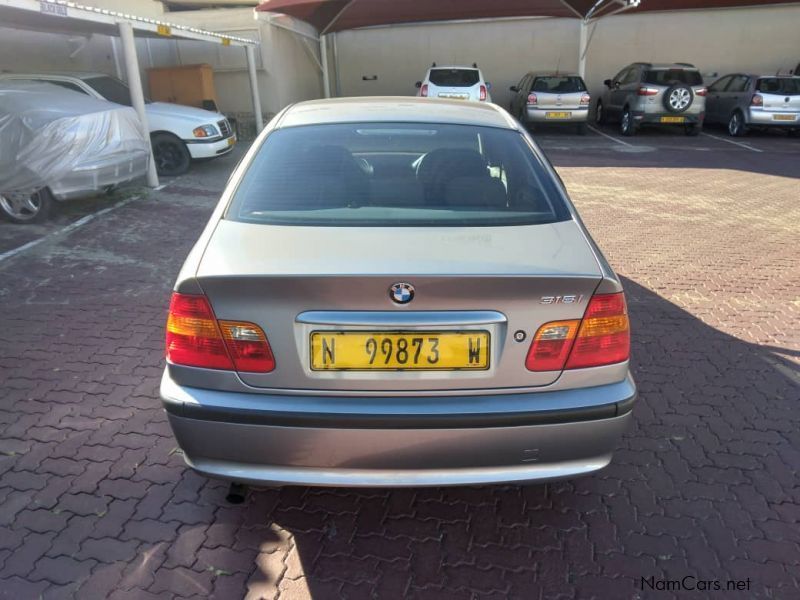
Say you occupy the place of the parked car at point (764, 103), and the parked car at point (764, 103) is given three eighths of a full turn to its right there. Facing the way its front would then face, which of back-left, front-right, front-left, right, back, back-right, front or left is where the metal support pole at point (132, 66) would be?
back-right

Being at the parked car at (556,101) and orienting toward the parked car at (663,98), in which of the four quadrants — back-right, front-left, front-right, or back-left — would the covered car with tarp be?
back-right

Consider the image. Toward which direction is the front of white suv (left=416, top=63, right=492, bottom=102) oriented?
away from the camera

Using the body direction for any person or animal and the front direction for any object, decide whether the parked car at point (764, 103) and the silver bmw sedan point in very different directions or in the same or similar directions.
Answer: same or similar directions

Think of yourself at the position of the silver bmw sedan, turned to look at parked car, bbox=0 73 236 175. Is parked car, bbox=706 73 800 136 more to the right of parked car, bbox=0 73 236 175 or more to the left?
right

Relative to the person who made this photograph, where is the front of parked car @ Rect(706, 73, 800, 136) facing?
facing away from the viewer and to the left of the viewer

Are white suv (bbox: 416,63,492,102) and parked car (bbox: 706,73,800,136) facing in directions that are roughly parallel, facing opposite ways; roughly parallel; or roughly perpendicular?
roughly parallel

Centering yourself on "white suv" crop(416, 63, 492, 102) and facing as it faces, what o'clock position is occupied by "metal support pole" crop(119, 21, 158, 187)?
The metal support pole is roughly at 7 o'clock from the white suv.

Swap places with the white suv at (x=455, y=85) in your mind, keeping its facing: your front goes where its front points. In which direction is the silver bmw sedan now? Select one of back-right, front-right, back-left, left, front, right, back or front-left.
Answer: back

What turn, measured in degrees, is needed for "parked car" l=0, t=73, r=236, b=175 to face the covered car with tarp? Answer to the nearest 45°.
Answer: approximately 90° to its right

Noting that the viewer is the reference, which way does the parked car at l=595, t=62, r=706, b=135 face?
facing away from the viewer and to the left of the viewer

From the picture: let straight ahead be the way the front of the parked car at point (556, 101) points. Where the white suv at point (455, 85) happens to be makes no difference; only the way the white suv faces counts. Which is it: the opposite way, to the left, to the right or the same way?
the same way

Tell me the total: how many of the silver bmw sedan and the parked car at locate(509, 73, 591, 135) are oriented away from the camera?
2

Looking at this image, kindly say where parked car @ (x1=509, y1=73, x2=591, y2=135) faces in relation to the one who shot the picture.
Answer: facing away from the viewer

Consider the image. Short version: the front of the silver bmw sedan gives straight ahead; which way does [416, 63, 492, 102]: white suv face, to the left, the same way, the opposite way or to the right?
the same way

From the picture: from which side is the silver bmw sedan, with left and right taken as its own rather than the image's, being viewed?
back

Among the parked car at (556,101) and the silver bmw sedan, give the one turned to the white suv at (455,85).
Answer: the silver bmw sedan

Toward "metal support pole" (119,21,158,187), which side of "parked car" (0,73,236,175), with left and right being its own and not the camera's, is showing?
right

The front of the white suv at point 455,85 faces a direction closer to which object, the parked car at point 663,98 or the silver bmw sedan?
the parked car

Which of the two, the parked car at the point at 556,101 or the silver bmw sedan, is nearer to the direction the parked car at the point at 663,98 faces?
the parked car
